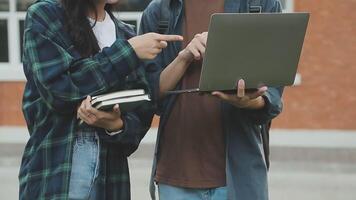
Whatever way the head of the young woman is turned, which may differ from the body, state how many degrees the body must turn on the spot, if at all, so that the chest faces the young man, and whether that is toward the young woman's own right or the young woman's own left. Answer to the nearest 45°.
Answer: approximately 45° to the young woman's own left

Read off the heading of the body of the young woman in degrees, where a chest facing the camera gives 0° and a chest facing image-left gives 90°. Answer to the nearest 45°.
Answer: approximately 315°

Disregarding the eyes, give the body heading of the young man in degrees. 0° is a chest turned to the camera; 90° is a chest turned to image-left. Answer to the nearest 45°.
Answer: approximately 0°

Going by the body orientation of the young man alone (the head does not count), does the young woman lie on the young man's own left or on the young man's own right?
on the young man's own right

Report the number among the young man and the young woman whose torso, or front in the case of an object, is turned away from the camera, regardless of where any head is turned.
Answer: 0
